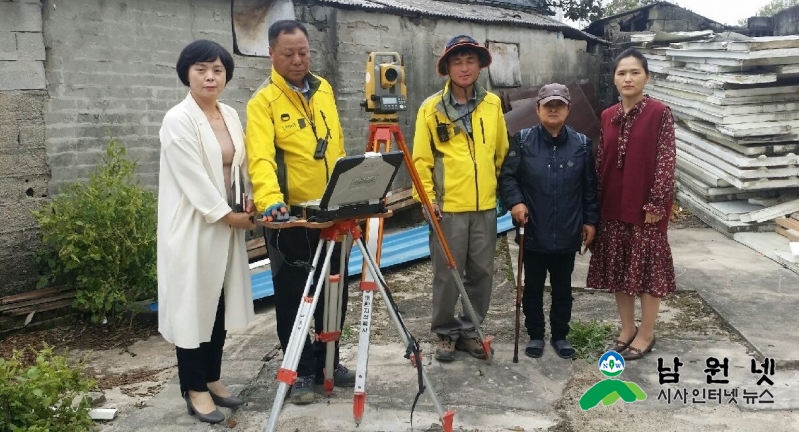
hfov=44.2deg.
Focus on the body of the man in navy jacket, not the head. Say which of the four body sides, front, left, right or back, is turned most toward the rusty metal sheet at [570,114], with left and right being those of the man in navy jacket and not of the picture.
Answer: back

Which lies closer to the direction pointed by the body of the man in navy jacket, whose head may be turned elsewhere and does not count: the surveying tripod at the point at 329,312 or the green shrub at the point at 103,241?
the surveying tripod

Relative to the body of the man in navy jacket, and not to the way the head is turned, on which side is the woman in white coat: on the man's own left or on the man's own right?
on the man's own right

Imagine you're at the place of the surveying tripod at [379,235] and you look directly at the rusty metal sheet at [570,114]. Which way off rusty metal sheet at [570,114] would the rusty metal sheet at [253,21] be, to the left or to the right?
left

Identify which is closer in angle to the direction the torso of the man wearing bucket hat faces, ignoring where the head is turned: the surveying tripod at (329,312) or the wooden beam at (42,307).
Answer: the surveying tripod

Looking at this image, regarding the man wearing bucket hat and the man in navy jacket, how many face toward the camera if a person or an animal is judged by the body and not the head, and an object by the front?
2

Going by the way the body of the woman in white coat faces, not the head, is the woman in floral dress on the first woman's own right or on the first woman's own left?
on the first woman's own left

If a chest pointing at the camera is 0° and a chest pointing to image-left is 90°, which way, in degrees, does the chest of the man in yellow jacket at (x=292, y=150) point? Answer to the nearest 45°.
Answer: approximately 315°

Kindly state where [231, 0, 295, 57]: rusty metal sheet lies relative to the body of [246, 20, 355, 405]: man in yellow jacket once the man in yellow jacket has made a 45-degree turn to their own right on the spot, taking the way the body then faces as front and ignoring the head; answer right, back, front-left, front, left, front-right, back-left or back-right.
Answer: back
